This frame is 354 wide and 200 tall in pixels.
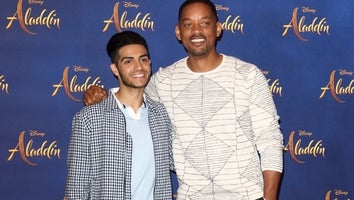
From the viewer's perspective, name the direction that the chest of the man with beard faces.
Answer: toward the camera

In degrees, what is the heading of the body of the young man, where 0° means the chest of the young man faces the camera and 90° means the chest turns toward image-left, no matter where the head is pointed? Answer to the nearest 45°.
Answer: approximately 315°

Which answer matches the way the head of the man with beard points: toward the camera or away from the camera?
toward the camera

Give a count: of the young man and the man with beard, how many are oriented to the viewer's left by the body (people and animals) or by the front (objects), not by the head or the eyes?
0
